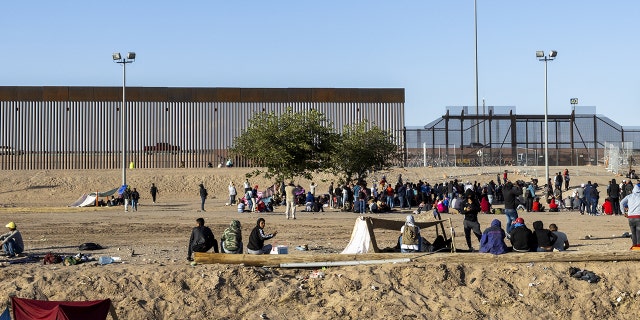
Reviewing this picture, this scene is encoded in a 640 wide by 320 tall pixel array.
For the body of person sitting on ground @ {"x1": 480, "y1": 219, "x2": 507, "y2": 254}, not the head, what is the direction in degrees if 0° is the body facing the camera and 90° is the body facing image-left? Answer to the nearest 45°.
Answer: approximately 180°

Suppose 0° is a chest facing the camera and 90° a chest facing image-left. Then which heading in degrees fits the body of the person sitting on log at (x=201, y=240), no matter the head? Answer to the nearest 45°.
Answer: approximately 180°

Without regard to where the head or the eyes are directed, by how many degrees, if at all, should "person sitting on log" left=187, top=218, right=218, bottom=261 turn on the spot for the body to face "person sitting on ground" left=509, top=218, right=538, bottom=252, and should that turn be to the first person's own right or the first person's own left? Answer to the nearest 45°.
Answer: approximately 90° to the first person's own right

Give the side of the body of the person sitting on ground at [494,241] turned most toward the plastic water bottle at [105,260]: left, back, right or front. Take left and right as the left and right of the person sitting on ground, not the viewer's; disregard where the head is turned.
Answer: left

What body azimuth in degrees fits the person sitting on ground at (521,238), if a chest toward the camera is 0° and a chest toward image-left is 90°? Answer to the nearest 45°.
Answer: approximately 180°

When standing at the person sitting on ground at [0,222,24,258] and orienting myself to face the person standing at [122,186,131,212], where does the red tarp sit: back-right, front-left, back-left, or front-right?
back-right
